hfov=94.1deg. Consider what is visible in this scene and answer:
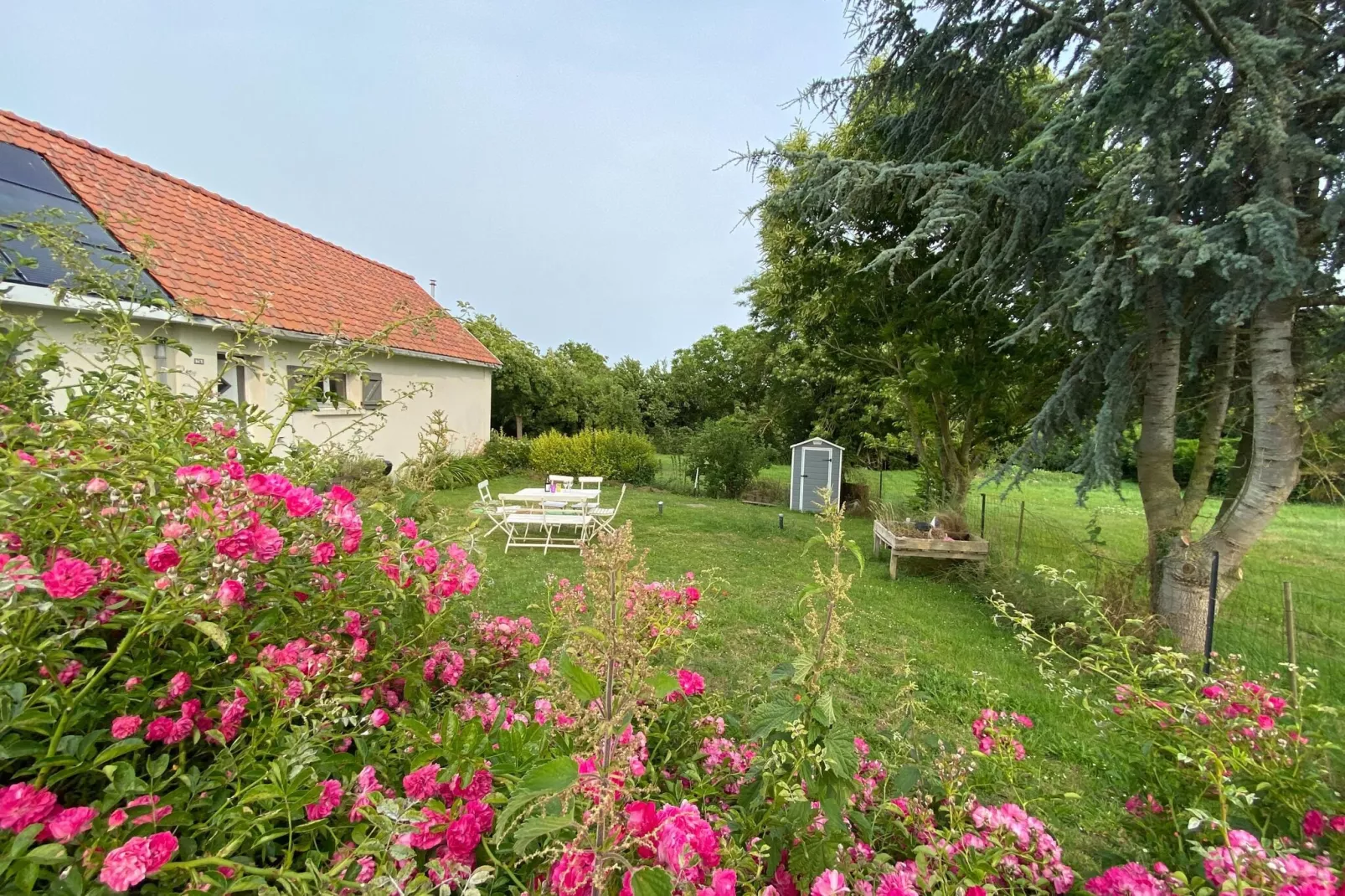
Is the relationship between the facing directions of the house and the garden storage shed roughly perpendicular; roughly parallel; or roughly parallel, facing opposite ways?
roughly perpendicular

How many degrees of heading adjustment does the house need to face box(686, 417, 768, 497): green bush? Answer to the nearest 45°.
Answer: approximately 45° to its left

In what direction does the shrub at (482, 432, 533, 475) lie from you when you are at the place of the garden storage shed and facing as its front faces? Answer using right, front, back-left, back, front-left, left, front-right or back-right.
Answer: right

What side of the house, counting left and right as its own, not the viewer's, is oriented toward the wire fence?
front

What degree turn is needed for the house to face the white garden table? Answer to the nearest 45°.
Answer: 0° — it already faces it

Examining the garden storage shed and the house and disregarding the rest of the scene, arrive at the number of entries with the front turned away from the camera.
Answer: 0

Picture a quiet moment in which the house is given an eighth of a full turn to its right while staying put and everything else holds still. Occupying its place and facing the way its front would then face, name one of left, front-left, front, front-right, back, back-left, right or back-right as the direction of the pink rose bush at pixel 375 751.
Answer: front

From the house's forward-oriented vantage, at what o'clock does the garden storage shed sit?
The garden storage shed is roughly at 11 o'clock from the house.

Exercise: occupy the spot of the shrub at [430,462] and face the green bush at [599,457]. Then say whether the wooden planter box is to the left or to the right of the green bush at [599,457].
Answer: right

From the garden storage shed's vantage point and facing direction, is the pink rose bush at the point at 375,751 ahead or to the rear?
ahead

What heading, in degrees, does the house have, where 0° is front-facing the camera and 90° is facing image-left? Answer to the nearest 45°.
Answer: approximately 315°

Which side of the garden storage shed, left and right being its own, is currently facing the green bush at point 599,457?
right

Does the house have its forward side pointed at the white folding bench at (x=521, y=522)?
yes

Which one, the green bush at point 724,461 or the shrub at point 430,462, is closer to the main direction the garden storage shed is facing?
the shrub
